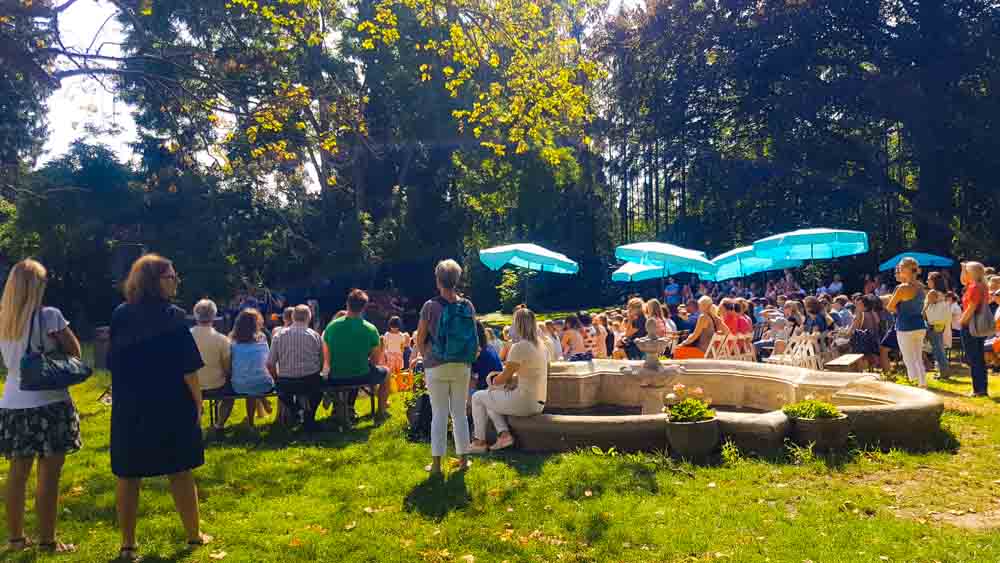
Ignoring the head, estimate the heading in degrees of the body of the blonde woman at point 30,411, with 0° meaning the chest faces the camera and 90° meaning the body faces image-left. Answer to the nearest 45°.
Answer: approximately 225°

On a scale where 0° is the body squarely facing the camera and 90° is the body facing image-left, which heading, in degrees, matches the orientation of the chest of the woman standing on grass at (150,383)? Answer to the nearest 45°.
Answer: approximately 225°

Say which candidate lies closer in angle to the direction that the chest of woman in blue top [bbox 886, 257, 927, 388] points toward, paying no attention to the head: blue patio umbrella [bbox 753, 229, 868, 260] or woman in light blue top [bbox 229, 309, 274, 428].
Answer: the blue patio umbrella

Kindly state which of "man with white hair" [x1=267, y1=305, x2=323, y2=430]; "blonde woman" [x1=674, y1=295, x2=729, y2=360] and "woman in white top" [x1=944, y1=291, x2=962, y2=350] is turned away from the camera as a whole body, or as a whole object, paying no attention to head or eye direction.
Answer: the man with white hair

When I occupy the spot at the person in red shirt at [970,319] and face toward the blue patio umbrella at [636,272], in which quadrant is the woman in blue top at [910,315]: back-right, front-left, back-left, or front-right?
front-left

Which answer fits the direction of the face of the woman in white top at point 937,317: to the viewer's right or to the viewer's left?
to the viewer's left

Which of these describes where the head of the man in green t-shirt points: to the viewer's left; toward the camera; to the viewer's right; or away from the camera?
away from the camera

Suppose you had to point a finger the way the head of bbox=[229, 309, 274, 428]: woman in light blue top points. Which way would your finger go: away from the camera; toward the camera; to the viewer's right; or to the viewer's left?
away from the camera

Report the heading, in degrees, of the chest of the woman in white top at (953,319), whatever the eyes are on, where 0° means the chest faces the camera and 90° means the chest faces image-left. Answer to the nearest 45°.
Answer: approximately 90°

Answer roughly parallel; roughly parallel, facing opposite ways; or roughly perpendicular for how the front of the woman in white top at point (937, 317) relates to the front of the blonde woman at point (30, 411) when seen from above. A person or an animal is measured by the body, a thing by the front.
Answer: roughly perpendicular

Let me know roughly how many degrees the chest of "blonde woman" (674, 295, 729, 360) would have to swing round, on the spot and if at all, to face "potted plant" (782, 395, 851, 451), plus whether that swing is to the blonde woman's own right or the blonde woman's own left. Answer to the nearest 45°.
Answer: approximately 90° to the blonde woman's own left

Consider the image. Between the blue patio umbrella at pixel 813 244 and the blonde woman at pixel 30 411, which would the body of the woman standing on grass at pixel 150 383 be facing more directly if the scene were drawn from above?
the blue patio umbrella

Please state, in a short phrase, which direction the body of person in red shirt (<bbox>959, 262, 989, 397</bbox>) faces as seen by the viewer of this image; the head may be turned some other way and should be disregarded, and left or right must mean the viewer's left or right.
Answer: facing to the left of the viewer

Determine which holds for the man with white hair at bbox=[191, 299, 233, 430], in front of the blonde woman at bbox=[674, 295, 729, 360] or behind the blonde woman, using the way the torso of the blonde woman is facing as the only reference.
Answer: in front

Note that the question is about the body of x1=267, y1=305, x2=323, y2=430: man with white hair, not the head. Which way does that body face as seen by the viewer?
away from the camera

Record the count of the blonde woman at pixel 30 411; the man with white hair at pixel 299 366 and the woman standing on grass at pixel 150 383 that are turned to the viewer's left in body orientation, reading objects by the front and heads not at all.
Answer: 0

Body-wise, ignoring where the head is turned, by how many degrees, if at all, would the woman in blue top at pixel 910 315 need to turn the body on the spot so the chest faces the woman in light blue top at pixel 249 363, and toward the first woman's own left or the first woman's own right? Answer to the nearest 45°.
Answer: approximately 90° to the first woman's own left

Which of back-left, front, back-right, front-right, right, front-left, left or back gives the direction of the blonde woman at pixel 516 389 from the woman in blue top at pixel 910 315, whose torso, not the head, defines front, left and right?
left
